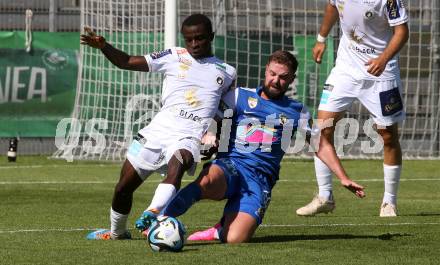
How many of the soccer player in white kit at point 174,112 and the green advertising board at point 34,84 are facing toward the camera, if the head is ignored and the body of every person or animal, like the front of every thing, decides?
2

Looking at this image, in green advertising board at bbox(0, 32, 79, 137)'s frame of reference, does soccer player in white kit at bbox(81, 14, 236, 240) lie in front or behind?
in front

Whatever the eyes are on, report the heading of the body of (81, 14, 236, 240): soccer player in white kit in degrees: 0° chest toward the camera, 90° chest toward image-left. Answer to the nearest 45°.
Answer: approximately 0°

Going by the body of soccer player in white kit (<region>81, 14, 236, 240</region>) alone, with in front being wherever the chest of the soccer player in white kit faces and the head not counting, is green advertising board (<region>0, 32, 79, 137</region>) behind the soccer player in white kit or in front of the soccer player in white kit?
behind

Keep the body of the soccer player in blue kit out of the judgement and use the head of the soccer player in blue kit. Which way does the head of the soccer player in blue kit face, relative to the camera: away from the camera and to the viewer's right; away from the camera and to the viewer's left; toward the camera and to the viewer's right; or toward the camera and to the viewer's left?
toward the camera and to the viewer's left

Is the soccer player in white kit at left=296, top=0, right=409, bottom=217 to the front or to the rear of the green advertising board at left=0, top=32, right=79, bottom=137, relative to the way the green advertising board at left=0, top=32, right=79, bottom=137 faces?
to the front

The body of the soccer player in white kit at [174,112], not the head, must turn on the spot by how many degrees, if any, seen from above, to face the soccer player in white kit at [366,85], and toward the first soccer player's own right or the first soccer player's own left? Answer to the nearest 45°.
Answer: approximately 135° to the first soccer player's own left

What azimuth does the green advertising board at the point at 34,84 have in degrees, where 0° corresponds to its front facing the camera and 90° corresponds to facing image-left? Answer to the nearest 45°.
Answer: approximately 0°

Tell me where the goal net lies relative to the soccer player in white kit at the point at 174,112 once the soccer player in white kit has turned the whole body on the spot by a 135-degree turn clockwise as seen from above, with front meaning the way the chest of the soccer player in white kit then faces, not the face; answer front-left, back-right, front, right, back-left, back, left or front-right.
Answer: front-right
